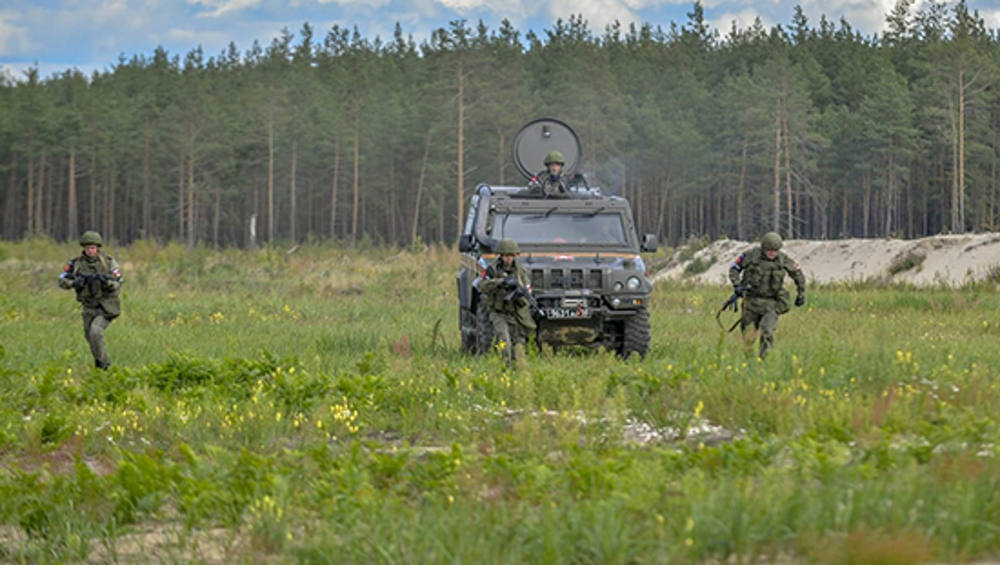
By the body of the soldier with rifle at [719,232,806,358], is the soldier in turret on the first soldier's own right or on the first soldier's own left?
on the first soldier's own right

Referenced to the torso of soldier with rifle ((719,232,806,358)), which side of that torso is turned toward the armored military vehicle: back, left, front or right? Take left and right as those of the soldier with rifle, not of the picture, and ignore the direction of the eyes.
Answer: right

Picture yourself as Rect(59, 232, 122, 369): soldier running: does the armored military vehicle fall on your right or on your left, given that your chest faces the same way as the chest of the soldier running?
on your left

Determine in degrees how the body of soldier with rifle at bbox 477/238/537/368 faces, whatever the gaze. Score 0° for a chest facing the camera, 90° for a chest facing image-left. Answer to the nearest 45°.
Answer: approximately 0°

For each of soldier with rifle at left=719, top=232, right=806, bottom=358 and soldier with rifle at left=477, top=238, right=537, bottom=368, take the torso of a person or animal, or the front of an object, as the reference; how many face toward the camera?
2

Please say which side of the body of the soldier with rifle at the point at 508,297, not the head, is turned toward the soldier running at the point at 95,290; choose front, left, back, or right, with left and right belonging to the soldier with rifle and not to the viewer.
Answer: right

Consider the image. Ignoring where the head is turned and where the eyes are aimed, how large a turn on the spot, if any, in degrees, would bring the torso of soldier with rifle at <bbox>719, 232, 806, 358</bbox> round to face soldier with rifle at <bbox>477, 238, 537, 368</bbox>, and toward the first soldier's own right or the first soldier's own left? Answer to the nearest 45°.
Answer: approximately 45° to the first soldier's own right

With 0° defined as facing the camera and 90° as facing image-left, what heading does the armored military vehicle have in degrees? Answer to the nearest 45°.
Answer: approximately 0°
